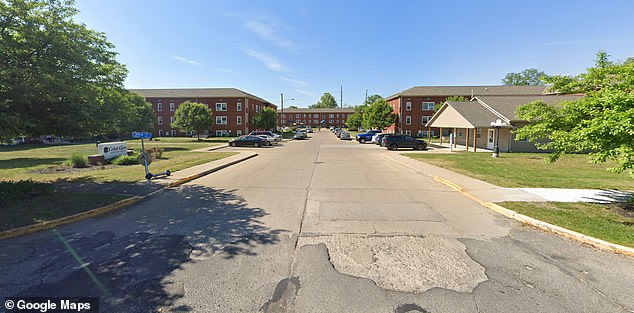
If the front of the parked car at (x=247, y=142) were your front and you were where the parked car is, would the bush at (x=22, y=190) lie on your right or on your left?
on your left

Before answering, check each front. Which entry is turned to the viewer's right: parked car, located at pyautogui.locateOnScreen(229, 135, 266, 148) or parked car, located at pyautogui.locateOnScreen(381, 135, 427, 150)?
parked car, located at pyautogui.locateOnScreen(381, 135, 427, 150)

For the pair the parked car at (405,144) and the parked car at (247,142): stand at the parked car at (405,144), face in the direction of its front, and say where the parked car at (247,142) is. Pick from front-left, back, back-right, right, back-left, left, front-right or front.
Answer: back

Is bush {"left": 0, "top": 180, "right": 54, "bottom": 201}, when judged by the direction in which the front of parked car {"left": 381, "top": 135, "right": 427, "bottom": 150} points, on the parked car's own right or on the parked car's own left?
on the parked car's own right

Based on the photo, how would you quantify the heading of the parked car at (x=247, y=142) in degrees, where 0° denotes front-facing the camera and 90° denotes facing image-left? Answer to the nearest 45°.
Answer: approximately 90°

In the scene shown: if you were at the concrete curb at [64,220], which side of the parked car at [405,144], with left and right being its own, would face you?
right

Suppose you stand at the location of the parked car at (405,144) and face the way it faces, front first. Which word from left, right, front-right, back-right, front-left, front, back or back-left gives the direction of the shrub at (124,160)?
back-right

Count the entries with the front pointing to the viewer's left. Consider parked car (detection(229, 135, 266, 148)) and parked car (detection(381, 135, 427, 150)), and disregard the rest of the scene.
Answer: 1

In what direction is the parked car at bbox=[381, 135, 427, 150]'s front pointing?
to the viewer's right

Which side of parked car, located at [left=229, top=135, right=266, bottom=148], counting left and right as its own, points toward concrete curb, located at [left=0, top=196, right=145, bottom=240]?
left

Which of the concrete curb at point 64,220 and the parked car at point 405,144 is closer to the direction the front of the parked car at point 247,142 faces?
the concrete curb
